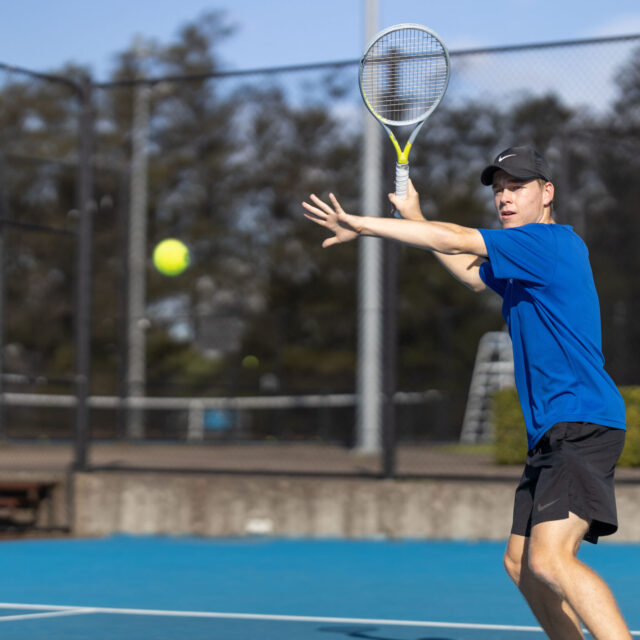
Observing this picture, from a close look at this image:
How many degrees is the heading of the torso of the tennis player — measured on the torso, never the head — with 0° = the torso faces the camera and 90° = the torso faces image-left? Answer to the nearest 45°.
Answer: approximately 90°

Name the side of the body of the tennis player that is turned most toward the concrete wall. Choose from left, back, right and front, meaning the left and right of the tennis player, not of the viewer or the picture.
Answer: right

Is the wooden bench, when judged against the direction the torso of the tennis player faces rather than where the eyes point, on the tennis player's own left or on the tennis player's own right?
on the tennis player's own right

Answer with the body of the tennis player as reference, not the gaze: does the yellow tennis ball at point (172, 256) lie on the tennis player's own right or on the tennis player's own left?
on the tennis player's own right

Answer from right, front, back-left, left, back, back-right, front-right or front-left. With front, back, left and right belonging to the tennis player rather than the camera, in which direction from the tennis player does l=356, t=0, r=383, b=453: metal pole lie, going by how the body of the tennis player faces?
right

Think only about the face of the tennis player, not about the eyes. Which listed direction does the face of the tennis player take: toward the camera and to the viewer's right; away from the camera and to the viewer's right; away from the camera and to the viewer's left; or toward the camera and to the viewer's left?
toward the camera and to the viewer's left

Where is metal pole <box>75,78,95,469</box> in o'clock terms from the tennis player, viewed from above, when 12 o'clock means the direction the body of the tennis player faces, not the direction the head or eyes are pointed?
The metal pole is roughly at 2 o'clock from the tennis player.
